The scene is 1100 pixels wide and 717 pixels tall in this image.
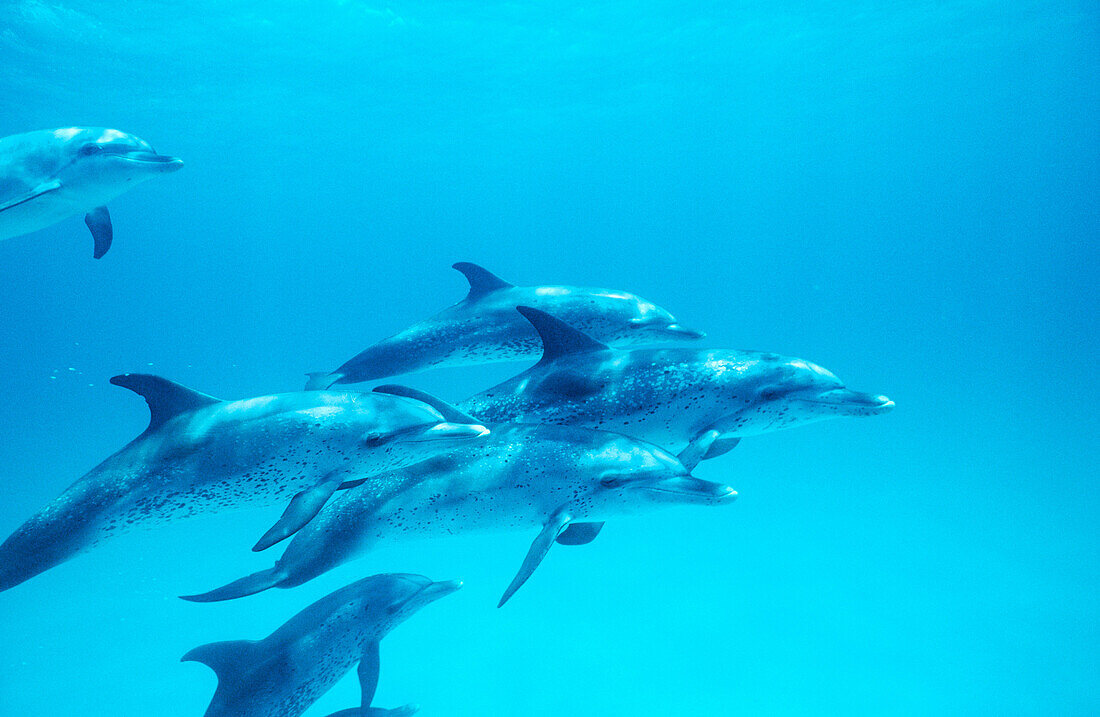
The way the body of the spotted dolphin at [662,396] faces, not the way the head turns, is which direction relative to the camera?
to the viewer's right

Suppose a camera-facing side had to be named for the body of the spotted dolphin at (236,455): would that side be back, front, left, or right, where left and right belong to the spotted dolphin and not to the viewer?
right

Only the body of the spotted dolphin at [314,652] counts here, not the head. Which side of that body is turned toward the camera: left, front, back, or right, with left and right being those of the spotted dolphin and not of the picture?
right

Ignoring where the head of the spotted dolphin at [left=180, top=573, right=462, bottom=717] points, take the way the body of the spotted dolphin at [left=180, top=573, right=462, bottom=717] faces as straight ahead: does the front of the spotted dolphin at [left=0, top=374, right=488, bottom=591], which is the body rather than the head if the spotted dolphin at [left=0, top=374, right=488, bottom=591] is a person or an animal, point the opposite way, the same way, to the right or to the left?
the same way

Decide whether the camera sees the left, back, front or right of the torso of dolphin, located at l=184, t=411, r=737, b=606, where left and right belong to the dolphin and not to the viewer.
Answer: right

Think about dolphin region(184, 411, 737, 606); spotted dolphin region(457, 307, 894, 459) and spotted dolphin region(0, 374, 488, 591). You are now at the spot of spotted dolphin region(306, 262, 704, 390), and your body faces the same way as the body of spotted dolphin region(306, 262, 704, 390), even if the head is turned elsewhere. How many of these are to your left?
0

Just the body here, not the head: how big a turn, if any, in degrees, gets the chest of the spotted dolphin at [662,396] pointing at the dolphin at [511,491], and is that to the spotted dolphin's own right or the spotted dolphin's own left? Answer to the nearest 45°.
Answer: approximately 135° to the spotted dolphin's own right

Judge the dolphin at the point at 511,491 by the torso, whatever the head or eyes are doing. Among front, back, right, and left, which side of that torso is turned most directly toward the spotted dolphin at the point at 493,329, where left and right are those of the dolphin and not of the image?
left

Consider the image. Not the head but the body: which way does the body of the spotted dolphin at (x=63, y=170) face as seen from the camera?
to the viewer's right

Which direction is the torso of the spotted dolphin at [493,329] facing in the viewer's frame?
to the viewer's right

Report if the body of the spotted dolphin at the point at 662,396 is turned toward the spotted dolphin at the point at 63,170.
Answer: no

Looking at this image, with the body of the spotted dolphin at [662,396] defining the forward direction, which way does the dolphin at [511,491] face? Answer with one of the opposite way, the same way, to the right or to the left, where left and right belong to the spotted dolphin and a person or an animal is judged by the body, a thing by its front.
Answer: the same way
